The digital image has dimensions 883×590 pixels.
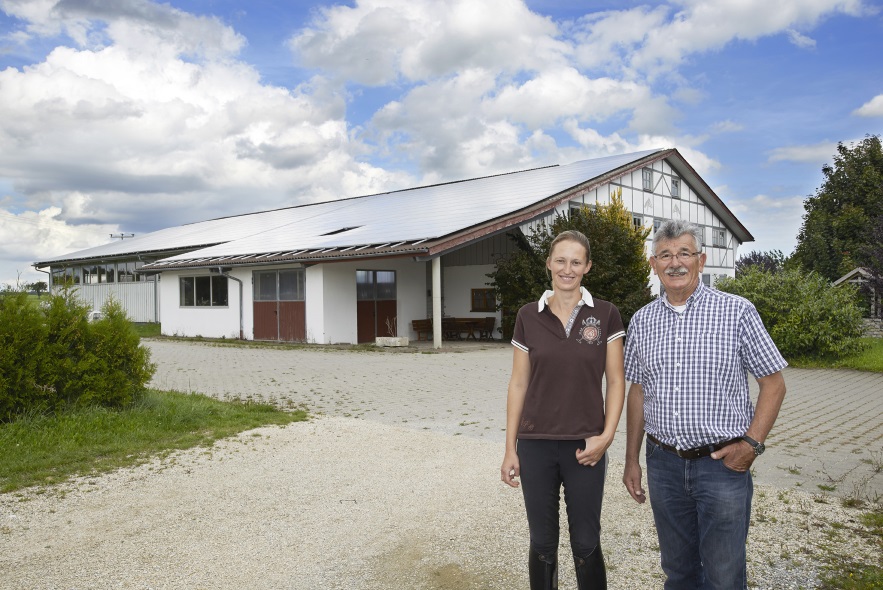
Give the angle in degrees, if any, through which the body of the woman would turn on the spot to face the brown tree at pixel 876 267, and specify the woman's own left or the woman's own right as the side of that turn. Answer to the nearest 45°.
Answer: approximately 135° to the woman's own left

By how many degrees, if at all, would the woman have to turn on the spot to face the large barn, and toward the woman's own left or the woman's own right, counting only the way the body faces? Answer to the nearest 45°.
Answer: approximately 180°

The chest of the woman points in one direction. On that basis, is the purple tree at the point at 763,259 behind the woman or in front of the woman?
behind

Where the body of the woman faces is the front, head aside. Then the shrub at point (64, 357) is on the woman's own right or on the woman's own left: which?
on the woman's own right

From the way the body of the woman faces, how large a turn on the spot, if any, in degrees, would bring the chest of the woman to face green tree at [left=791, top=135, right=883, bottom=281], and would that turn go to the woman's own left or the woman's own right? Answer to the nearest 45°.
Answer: approximately 180°

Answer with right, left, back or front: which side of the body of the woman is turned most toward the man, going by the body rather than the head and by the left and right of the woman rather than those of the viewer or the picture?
left

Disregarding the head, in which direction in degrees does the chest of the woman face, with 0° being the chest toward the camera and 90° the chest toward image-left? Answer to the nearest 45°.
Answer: approximately 0°

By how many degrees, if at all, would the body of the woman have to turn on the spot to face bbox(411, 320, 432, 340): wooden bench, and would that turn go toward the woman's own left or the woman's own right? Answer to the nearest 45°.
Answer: approximately 180°

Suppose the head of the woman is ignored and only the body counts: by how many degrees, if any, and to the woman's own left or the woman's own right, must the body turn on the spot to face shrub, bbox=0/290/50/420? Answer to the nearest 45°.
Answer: approximately 135° to the woman's own right
